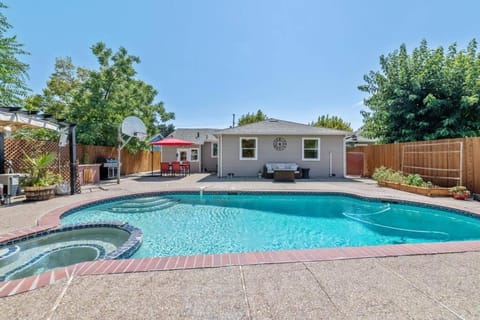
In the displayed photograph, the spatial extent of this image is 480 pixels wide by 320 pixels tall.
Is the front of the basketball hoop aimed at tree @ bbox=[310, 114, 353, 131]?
no

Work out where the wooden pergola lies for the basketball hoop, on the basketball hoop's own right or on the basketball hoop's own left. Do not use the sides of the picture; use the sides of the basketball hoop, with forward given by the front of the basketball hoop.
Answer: on the basketball hoop's own right

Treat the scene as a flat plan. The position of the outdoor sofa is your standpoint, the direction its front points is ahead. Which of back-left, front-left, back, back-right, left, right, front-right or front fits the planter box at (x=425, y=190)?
front-left

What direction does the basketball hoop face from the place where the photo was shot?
facing the viewer and to the right of the viewer

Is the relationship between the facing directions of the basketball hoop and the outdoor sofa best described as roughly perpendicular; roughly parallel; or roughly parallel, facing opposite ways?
roughly perpendicular

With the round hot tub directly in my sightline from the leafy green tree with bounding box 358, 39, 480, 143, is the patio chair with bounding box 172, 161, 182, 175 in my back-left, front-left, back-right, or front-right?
front-right

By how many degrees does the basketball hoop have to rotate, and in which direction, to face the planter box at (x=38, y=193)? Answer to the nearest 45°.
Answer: approximately 90° to its right

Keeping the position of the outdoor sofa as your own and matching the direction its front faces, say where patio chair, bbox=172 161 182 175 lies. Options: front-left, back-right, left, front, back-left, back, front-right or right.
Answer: right

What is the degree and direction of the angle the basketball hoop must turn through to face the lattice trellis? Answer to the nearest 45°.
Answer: approximately 90° to its right

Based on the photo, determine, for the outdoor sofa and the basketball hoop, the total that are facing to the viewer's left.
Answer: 0

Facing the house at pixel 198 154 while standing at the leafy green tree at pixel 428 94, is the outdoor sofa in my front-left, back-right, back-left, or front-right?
front-left

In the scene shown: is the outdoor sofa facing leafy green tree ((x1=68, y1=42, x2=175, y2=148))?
no

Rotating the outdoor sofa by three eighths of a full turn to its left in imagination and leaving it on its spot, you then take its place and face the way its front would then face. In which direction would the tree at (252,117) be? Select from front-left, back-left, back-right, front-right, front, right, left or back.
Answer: front-left

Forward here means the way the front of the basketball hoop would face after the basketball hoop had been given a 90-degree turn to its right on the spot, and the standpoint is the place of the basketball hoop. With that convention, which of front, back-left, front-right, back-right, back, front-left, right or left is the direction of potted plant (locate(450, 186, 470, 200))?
left

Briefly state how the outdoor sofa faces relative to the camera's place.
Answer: facing the viewer

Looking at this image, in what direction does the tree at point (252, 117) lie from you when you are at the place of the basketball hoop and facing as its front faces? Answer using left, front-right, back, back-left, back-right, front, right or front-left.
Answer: left

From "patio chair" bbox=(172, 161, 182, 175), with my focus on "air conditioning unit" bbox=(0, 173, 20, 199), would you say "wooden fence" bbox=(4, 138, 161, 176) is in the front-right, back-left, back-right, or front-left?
front-right

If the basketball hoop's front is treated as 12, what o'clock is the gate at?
The gate is roughly at 11 o'clock from the basketball hoop.

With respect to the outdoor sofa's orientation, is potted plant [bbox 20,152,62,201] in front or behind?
in front

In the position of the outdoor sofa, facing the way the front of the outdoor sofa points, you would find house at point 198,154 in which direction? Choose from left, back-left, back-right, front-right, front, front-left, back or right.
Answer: back-right
